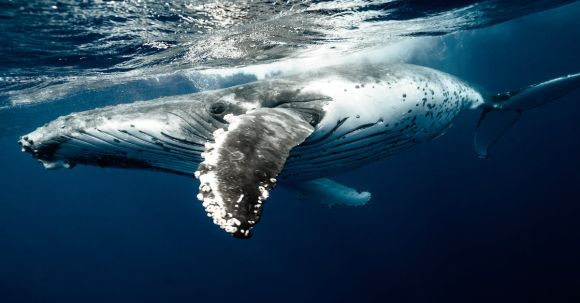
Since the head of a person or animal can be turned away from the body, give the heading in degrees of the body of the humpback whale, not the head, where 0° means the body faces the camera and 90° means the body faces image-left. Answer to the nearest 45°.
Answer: approximately 90°
